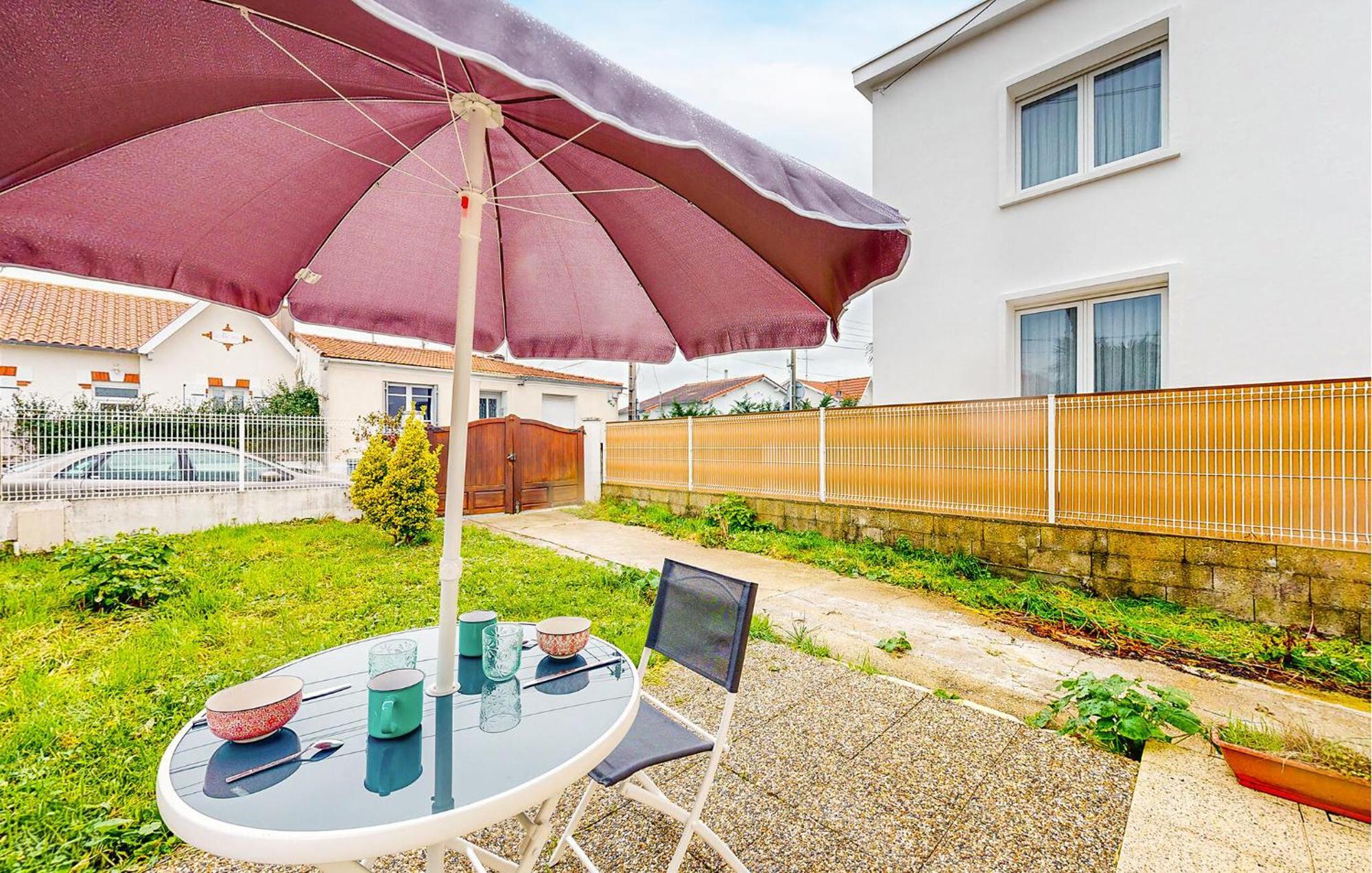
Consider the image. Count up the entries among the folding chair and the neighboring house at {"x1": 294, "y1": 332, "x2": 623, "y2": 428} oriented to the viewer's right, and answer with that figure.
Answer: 0

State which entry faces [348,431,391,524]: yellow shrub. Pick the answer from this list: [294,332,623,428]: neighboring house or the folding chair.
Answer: the neighboring house

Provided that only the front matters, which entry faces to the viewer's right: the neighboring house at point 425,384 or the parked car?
the parked car

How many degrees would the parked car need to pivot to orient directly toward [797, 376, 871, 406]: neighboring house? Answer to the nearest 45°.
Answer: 0° — it already faces it

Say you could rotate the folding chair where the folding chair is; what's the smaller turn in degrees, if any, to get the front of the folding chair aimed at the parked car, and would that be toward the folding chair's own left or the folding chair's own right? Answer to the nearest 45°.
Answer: approximately 90° to the folding chair's own right

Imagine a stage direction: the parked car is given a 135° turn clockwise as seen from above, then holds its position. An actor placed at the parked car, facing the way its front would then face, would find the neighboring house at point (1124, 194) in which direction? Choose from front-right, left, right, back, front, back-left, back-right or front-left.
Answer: left

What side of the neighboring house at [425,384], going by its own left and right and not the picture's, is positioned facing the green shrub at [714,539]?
front

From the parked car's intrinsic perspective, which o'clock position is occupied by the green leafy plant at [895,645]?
The green leafy plant is roughly at 2 o'clock from the parked car.

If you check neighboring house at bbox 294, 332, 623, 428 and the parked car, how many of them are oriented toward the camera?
1

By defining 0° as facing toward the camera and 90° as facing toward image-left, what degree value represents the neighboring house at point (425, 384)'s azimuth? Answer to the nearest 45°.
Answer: approximately 0°

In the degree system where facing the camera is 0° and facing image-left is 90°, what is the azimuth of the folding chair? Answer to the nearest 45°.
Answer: approximately 45°

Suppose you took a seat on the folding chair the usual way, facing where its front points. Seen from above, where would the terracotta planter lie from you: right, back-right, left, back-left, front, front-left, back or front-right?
back-left

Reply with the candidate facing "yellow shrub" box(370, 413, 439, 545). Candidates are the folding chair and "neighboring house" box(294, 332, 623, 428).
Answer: the neighboring house

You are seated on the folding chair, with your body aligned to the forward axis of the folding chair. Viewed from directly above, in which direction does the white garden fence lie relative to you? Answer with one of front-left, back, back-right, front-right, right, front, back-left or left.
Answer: right

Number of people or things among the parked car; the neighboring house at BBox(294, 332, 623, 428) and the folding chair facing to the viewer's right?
1

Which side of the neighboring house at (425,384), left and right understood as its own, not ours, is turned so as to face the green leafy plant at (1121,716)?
front

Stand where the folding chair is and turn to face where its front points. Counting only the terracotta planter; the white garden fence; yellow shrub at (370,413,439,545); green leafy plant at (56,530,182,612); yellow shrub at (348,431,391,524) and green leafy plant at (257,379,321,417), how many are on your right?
5

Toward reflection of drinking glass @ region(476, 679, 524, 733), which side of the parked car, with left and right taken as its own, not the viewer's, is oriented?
right

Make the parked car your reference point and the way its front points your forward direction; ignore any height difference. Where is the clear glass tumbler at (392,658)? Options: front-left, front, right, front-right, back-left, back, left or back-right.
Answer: right
